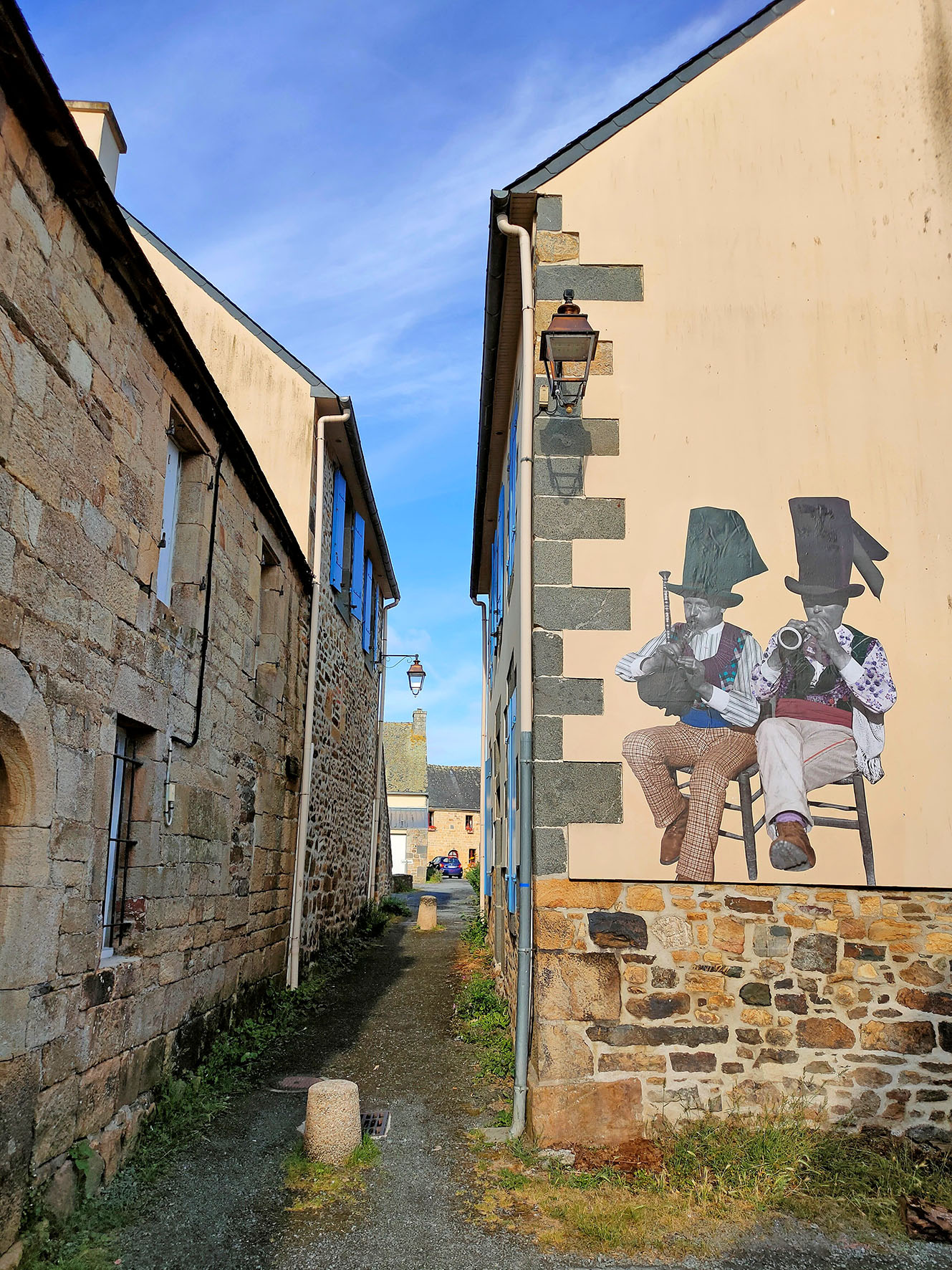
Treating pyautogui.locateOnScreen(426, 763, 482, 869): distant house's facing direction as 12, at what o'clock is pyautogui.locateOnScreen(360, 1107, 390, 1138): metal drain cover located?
The metal drain cover is roughly at 12 o'clock from the distant house.

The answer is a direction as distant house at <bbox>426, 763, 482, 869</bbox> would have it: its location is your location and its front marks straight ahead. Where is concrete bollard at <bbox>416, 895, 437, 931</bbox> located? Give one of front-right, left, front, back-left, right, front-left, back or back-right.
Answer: front

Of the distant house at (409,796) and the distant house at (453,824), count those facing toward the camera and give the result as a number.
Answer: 2

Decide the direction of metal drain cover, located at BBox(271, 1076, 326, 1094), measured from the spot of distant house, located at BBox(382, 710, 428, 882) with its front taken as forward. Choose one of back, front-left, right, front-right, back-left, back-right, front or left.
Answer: front

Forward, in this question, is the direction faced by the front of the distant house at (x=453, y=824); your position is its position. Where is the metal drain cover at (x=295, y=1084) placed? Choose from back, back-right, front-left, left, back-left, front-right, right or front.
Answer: front

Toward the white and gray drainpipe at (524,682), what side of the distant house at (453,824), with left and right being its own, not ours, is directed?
front

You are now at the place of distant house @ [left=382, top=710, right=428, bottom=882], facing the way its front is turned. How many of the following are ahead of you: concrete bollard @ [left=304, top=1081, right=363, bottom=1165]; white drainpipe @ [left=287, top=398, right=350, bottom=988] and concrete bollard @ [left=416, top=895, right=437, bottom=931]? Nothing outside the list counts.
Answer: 3

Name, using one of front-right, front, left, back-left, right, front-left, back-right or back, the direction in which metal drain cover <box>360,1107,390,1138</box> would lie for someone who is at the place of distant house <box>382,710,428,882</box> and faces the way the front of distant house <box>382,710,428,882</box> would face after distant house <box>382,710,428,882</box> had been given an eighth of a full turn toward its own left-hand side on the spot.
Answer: front-right

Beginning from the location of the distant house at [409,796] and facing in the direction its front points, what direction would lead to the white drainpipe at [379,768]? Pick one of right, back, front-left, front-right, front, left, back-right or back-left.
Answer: front

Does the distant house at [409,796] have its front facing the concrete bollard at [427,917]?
yes

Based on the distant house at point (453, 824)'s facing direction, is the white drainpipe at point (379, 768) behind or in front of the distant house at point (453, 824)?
in front

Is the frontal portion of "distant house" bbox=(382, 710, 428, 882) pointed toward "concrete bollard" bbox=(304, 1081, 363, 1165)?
yes

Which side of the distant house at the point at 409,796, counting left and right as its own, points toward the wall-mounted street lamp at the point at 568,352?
front

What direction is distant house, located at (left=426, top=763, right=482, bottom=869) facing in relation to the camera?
toward the camera

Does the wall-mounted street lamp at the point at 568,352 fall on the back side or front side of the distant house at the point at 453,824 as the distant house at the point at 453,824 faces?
on the front side
